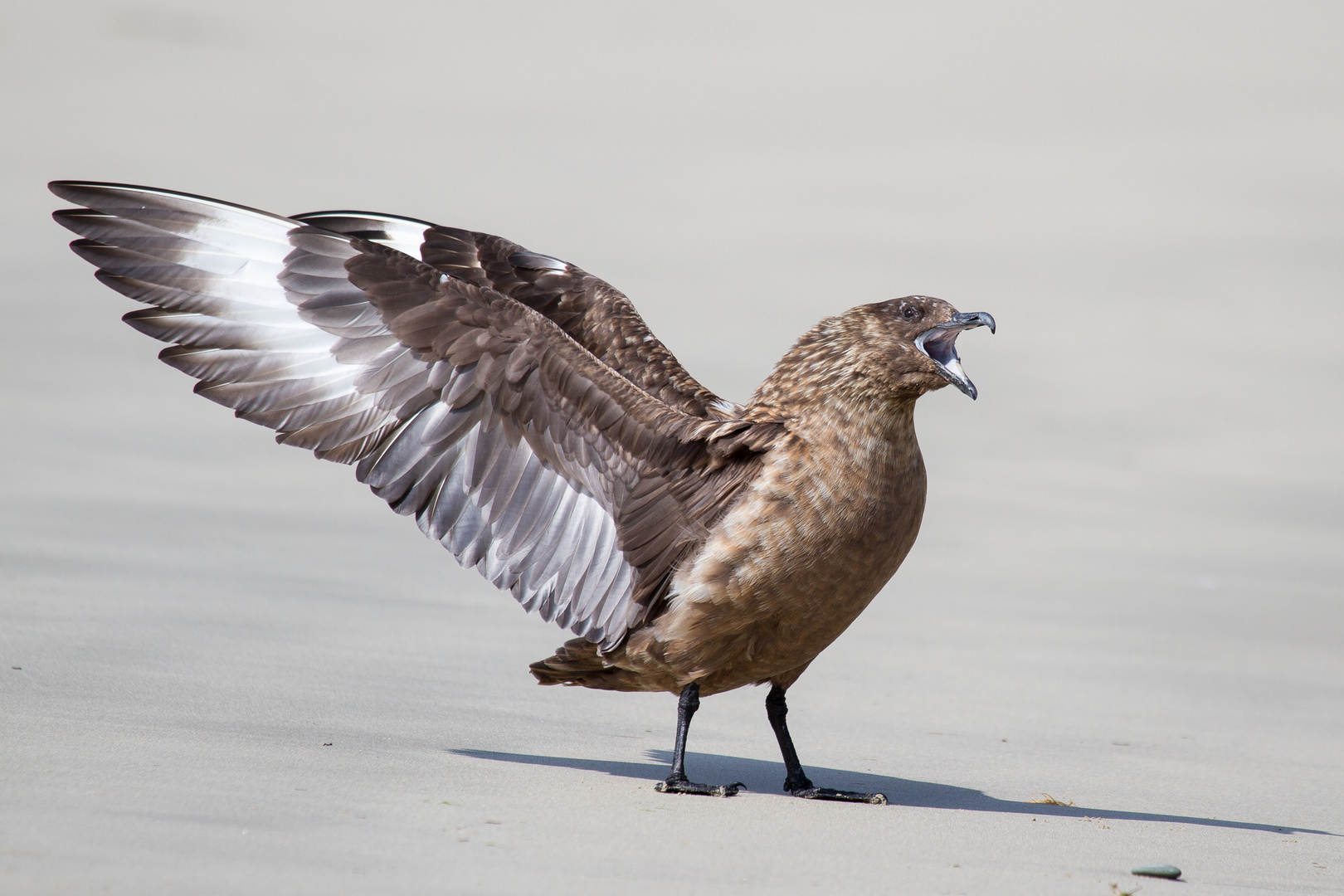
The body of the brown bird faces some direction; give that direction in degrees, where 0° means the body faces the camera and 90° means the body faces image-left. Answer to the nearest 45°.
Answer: approximately 270°

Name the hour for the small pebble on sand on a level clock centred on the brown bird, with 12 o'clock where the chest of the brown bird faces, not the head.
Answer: The small pebble on sand is roughly at 1 o'clock from the brown bird.
